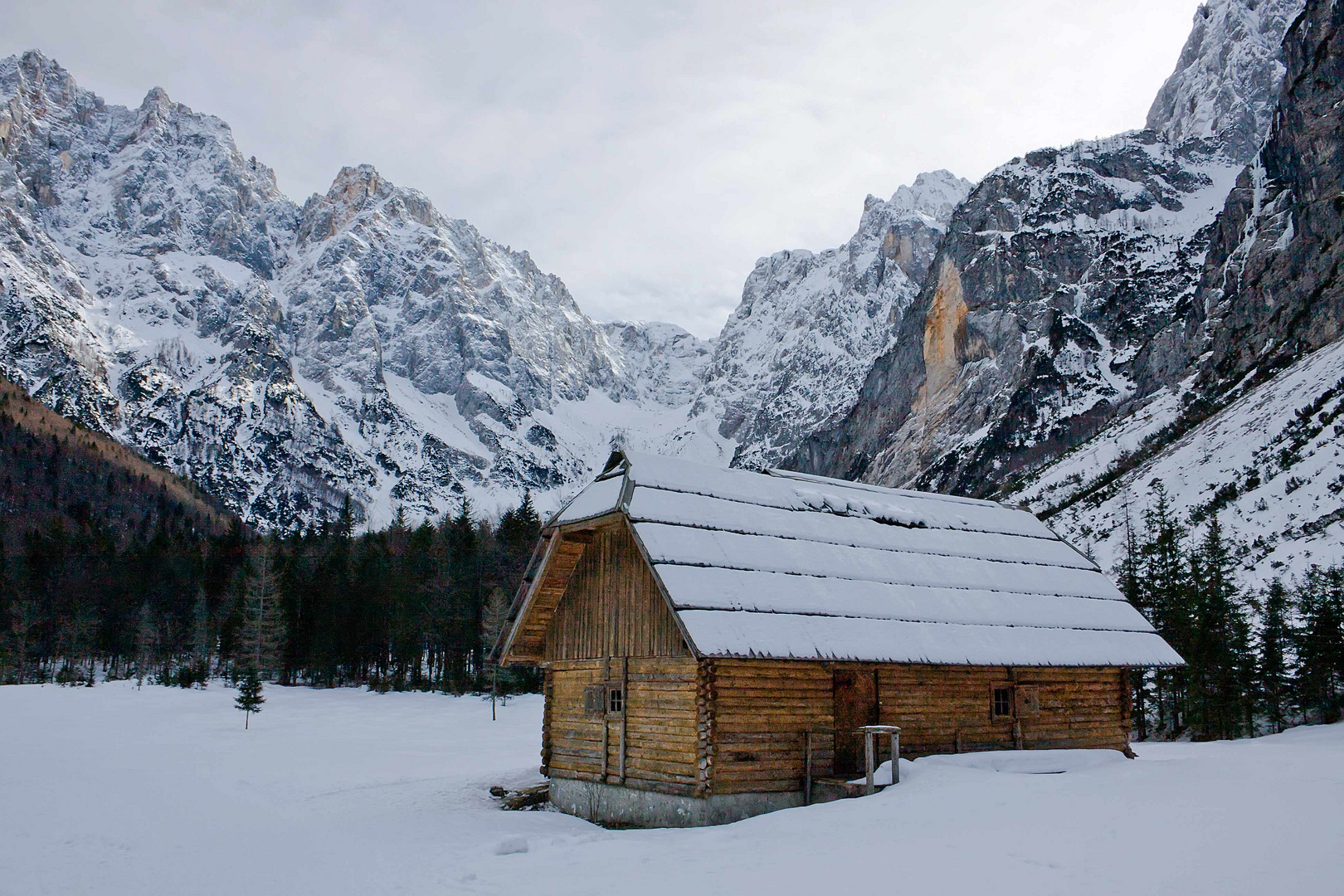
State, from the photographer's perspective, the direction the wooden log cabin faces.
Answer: facing the viewer and to the right of the viewer

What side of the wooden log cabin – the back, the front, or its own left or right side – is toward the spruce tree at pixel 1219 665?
left

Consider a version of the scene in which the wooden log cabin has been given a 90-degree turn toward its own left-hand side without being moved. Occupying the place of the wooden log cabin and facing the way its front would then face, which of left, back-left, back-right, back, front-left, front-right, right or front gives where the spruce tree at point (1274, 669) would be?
front

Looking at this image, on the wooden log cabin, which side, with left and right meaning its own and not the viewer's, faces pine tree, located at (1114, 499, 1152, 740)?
left

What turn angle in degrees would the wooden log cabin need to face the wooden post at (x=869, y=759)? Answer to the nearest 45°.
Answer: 0° — it already faces it

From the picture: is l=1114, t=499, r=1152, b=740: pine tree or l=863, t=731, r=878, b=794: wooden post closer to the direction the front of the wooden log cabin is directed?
the wooden post

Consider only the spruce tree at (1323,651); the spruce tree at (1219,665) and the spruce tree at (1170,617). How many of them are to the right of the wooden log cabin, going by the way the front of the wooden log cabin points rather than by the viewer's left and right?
0

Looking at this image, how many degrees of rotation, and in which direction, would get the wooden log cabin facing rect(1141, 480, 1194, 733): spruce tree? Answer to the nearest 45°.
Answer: approximately 90° to its left
